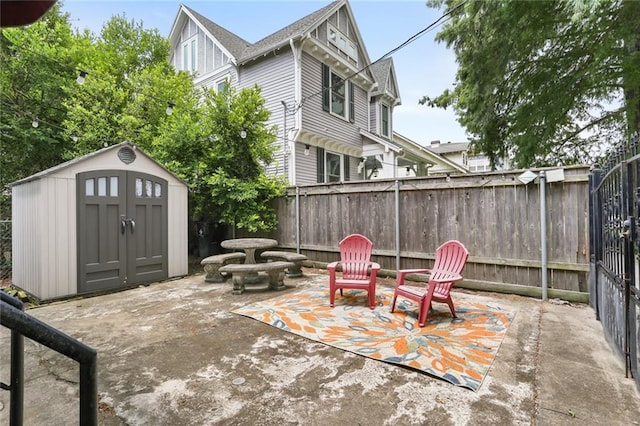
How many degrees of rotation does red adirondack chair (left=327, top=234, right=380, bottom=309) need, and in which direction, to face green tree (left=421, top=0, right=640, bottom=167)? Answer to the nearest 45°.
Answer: approximately 135° to its left

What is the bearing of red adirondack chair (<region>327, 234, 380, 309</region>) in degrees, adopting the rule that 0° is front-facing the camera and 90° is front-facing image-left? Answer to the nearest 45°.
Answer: approximately 0°

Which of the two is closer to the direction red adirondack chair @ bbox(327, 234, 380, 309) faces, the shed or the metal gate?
the metal gate

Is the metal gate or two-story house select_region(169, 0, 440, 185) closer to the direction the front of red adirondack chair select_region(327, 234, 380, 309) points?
the metal gate

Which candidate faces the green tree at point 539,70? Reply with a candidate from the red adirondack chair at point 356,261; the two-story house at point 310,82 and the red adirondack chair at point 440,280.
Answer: the two-story house

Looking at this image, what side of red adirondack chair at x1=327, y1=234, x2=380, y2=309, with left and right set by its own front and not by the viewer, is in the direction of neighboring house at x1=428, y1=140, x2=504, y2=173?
back

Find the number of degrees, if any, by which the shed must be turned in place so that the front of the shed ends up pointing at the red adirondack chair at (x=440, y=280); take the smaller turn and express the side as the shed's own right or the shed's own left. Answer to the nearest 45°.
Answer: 0° — it already faces it

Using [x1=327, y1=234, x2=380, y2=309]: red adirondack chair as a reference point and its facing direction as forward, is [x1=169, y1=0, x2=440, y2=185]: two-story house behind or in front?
behind
